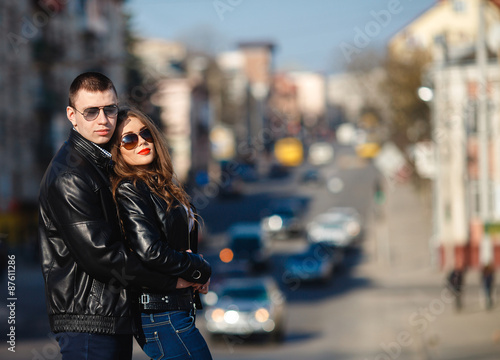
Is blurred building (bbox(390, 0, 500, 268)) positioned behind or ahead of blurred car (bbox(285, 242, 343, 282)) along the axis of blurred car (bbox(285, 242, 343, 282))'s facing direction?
behind

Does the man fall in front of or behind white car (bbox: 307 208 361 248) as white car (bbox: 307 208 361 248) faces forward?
in front

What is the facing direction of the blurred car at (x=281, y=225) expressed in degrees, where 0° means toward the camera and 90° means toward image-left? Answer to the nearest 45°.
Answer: approximately 45°

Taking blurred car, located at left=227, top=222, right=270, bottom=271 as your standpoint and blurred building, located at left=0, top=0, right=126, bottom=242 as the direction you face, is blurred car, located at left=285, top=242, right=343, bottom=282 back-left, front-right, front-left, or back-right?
back-left

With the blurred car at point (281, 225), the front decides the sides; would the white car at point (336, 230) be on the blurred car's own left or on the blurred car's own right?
on the blurred car's own left

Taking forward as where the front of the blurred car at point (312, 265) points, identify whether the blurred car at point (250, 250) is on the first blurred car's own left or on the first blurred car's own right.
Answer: on the first blurred car's own right

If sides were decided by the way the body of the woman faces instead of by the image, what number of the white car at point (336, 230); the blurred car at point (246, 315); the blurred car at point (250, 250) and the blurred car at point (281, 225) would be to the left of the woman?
4

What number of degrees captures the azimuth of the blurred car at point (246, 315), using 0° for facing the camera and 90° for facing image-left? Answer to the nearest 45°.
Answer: approximately 0°
